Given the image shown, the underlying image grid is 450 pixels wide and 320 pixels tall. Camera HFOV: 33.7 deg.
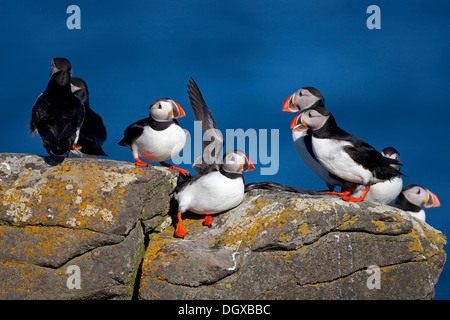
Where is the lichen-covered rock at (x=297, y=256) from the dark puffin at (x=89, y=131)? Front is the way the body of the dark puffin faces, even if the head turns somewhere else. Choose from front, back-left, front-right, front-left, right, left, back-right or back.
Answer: back

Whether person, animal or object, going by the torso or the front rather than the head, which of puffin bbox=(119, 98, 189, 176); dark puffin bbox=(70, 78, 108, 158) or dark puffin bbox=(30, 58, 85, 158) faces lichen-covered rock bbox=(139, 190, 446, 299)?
the puffin

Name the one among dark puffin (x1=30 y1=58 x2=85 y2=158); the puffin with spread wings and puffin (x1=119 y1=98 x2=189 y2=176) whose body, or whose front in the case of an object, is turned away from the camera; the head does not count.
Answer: the dark puffin

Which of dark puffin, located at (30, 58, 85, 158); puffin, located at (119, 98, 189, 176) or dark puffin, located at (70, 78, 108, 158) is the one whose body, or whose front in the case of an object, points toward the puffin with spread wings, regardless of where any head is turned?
the puffin

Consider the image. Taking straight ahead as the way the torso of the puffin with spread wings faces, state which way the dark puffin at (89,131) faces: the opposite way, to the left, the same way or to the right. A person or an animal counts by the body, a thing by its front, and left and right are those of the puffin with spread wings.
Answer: the opposite way

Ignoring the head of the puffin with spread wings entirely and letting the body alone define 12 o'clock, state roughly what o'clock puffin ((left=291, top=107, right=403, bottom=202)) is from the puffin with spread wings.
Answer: The puffin is roughly at 10 o'clock from the puffin with spread wings.

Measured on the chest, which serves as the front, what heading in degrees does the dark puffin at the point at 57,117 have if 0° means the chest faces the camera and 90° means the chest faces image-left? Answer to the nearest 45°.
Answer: approximately 180°

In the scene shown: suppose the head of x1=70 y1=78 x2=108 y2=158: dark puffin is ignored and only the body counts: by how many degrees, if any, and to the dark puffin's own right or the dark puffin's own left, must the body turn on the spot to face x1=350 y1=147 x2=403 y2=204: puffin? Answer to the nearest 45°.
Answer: approximately 135° to the dark puffin's own right

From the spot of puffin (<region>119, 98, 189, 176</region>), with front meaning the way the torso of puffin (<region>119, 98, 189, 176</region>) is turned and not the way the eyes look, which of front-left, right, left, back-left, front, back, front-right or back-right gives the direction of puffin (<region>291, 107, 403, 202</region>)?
front-left

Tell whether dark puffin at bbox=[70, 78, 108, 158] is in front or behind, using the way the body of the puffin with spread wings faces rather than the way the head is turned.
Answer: behind

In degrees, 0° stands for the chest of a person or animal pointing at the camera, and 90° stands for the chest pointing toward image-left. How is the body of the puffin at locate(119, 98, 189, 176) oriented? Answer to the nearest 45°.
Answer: approximately 315°

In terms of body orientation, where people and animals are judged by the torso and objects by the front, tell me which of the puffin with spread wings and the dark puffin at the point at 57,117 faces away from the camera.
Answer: the dark puffin

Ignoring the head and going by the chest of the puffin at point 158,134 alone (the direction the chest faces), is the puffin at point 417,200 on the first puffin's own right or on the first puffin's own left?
on the first puffin's own left
